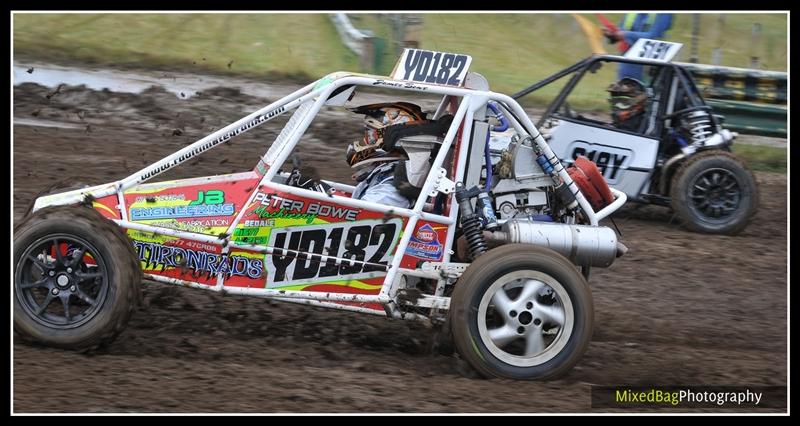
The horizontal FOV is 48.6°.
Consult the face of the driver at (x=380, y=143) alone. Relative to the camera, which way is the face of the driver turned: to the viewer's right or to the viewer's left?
to the viewer's left

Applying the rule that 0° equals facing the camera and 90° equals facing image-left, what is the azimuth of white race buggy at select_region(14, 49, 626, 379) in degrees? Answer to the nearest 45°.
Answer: approximately 90°
